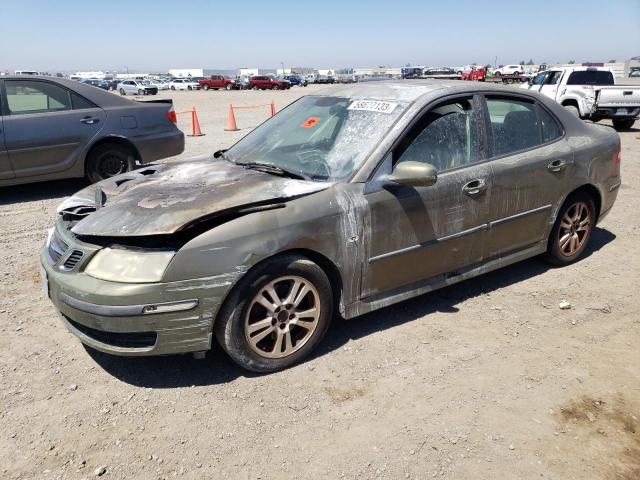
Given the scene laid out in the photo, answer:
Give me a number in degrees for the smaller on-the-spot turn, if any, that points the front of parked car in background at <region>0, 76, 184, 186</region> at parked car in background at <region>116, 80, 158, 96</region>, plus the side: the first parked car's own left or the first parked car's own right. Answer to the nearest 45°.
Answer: approximately 90° to the first parked car's own right

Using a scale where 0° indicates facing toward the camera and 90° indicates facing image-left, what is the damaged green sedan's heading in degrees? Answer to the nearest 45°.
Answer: approximately 45°

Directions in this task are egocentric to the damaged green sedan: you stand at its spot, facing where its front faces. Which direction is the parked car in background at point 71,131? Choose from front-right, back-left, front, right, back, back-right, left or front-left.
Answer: right

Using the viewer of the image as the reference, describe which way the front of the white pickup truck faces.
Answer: facing away from the viewer and to the left of the viewer

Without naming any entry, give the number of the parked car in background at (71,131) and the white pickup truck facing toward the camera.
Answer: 0

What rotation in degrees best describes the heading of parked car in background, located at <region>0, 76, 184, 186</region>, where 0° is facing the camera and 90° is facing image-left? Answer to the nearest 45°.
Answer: approximately 90°

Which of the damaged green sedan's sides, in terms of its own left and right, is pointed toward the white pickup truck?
back

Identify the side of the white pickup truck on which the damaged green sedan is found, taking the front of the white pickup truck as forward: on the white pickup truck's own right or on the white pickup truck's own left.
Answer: on the white pickup truck's own left

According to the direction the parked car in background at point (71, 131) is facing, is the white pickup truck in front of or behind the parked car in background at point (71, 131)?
behind

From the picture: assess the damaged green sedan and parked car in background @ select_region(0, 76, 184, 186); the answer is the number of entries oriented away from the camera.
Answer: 0

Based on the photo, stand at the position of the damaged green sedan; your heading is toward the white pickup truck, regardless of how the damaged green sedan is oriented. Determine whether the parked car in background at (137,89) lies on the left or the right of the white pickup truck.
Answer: left
